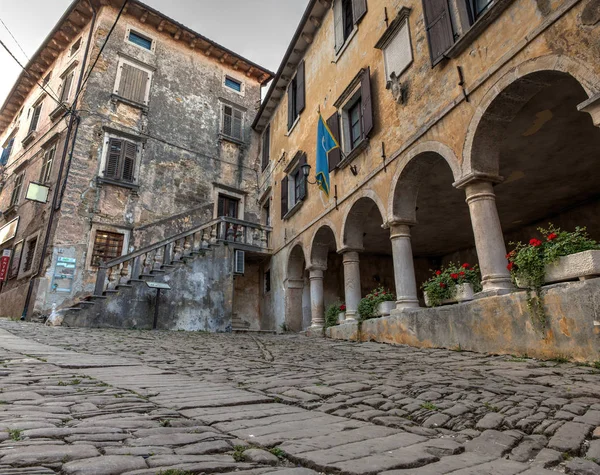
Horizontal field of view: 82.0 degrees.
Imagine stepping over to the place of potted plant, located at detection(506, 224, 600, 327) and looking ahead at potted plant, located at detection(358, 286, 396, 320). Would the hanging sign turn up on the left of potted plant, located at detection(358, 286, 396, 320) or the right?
left

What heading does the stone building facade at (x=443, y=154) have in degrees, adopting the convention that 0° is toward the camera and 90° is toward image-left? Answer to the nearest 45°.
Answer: approximately 45°

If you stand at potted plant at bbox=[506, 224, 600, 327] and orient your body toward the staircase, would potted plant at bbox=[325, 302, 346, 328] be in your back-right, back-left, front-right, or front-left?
front-right

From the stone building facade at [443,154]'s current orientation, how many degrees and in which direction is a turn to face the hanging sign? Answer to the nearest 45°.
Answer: approximately 45° to its right

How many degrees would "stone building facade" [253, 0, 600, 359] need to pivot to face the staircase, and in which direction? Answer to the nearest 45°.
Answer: approximately 45° to its right

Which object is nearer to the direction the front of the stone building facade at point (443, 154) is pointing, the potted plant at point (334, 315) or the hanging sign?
the hanging sign
